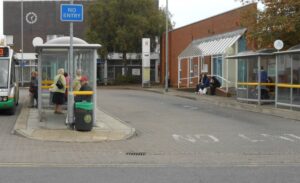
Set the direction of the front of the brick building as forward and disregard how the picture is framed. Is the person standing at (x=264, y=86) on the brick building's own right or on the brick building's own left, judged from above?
on the brick building's own left

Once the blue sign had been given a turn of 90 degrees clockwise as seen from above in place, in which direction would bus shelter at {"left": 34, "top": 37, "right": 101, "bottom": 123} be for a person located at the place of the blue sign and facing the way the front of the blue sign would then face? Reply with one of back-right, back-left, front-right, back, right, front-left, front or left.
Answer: right

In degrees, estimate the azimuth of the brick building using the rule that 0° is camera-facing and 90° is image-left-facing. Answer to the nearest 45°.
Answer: approximately 45°

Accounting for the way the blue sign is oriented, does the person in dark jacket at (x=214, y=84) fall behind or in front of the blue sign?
behind

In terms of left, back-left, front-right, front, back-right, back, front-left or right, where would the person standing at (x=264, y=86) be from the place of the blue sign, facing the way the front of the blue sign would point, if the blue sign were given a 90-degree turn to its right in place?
back-right

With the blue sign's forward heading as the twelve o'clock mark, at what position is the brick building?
The brick building is roughly at 7 o'clock from the blue sign.

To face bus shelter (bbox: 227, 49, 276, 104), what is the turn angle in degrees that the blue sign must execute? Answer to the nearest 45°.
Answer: approximately 135° to its left

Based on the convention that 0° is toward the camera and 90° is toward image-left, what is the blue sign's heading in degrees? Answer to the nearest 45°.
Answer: approximately 0°

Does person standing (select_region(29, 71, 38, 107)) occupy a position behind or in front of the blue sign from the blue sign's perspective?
behind
